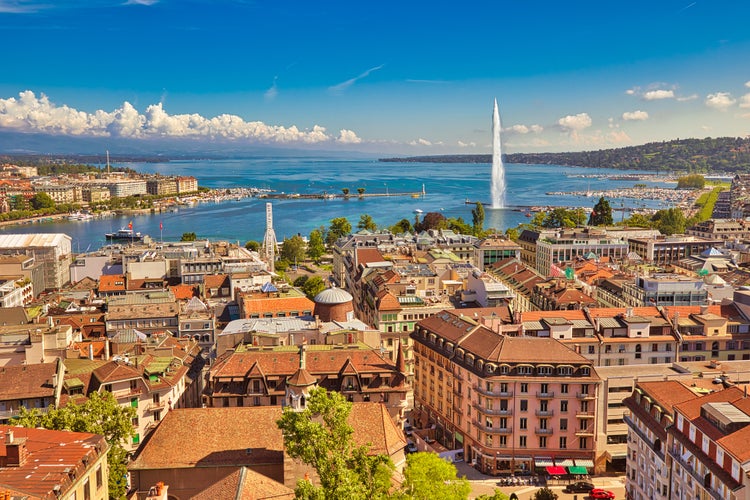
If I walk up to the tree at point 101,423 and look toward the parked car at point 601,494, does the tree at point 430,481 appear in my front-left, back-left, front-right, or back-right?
front-right

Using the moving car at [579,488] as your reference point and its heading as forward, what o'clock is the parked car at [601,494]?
The parked car is roughly at 7 o'clock from the moving car.

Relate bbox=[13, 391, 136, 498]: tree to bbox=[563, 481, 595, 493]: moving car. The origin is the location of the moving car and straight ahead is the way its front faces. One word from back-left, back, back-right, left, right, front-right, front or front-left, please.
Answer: front-left

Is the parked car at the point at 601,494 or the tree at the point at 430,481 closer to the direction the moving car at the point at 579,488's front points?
the tree

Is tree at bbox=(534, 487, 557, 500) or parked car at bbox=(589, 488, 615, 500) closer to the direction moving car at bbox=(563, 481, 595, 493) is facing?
the tree

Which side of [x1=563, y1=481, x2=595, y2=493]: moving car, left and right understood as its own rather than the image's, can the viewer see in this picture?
left

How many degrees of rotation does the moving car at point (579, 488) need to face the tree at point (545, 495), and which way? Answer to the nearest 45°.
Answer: approximately 45° to its left

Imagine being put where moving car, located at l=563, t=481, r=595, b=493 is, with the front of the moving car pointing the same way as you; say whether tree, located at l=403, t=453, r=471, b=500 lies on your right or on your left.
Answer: on your left

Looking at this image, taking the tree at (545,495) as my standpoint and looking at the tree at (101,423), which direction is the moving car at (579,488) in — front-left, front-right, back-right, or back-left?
back-right
